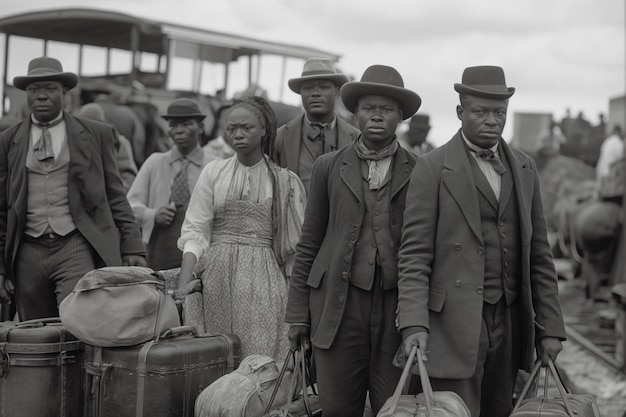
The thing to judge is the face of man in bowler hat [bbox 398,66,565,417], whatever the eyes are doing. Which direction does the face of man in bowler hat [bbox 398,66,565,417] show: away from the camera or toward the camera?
toward the camera

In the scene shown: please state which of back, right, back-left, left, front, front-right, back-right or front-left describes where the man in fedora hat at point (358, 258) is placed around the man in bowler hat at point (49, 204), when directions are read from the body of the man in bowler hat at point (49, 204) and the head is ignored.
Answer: front-left

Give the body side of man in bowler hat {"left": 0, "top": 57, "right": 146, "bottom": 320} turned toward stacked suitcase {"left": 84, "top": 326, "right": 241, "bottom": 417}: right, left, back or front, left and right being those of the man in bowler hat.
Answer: front

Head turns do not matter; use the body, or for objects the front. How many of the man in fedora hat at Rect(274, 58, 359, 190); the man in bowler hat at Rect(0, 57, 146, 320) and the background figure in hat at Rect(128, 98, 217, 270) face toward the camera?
3

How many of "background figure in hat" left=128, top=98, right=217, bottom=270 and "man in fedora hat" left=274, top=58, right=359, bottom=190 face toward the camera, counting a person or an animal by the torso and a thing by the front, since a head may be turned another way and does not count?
2

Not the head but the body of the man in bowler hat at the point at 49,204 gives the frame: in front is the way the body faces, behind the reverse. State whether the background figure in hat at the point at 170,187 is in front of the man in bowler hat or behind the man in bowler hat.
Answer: behind

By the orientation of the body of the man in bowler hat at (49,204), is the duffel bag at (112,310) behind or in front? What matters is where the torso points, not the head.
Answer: in front

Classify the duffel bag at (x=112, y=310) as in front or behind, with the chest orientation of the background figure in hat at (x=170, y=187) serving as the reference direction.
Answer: in front

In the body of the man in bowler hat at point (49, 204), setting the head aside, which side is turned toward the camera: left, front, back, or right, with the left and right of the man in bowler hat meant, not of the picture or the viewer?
front

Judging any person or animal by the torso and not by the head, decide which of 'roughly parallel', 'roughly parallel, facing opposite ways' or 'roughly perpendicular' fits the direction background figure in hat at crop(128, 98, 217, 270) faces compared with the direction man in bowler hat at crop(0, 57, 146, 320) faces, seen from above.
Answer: roughly parallel

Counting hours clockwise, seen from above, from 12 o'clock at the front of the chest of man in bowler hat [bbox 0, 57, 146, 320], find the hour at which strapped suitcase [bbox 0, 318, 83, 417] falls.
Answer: The strapped suitcase is roughly at 12 o'clock from the man in bowler hat.

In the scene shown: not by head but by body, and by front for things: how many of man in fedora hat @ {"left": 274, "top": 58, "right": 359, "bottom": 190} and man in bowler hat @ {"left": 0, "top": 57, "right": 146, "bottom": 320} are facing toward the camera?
2

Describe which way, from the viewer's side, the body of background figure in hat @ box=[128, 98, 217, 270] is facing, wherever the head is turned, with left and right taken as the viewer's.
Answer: facing the viewer

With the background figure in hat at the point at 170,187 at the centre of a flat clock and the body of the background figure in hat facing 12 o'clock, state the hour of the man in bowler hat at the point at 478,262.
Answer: The man in bowler hat is roughly at 11 o'clock from the background figure in hat.
